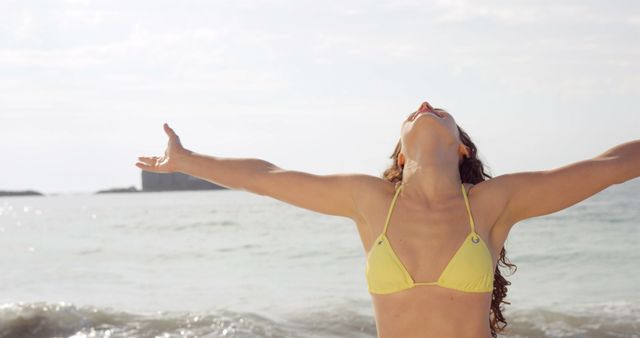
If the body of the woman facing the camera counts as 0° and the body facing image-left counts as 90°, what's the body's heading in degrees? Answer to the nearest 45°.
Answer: approximately 0°
